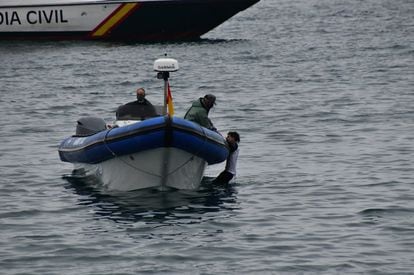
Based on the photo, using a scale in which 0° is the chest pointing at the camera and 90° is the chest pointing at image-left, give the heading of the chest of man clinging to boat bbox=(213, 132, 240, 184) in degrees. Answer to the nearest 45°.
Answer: approximately 90°

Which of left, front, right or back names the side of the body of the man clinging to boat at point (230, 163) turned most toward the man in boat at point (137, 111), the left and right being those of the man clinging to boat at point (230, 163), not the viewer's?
front

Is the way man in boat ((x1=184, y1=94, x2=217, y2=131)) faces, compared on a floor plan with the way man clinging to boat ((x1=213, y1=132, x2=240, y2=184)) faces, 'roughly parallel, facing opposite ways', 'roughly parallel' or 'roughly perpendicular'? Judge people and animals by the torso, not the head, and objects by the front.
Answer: roughly parallel, facing opposite ways

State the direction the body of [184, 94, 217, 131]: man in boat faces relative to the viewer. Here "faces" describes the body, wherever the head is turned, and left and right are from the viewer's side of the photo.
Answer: facing to the right of the viewer

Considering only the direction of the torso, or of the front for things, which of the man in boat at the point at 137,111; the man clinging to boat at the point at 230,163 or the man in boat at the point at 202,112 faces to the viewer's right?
the man in boat at the point at 202,112

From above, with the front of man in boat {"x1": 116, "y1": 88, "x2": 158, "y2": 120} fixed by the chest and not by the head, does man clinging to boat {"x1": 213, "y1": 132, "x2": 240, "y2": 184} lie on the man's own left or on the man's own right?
on the man's own left

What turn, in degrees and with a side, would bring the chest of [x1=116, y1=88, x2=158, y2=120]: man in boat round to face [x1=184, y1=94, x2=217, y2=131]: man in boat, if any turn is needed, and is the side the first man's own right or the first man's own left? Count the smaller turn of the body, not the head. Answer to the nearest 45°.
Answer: approximately 45° to the first man's own left
